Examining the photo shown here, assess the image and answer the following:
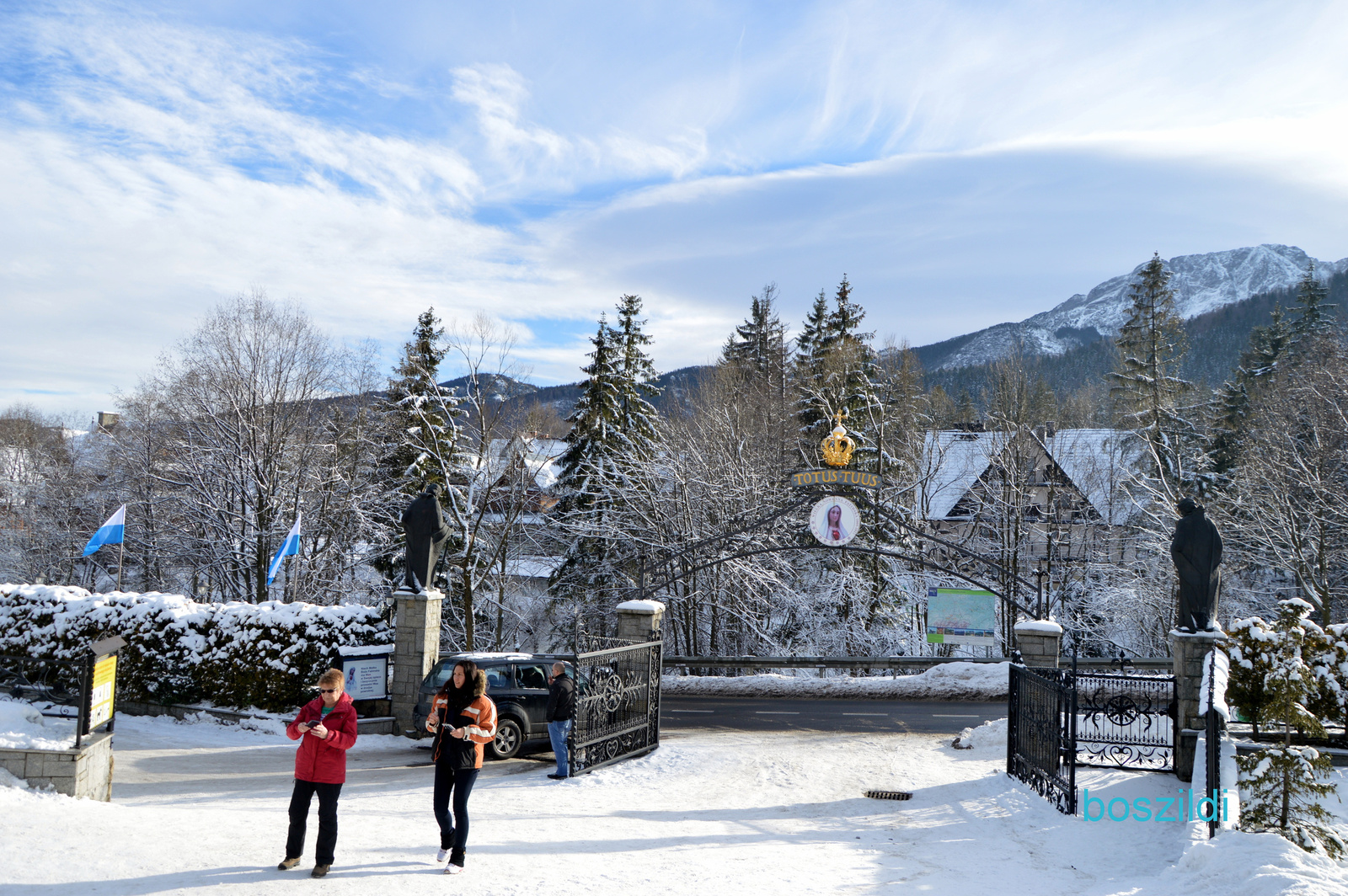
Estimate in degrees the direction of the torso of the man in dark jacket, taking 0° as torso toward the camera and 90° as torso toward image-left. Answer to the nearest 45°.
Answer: approximately 135°

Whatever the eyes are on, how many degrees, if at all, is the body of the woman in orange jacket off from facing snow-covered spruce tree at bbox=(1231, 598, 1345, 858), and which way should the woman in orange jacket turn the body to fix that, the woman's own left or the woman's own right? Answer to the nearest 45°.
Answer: approximately 135° to the woman's own left

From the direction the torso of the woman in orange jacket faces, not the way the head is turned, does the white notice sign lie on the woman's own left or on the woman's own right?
on the woman's own right

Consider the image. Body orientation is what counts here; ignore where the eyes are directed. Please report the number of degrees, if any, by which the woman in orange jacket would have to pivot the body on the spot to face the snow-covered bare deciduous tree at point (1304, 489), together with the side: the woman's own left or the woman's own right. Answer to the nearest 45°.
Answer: approximately 180°

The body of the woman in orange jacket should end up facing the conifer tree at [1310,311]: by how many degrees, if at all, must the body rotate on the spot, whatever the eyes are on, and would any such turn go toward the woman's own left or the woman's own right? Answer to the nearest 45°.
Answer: approximately 180°

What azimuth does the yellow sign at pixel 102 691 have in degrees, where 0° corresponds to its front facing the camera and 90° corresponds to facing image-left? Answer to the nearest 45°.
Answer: approximately 315°

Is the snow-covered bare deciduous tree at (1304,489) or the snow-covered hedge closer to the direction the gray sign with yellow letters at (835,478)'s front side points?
the snow-covered hedge

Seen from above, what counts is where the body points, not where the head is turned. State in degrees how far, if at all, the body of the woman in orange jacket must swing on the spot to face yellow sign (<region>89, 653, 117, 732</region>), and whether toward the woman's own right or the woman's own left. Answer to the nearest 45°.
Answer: approximately 90° to the woman's own right

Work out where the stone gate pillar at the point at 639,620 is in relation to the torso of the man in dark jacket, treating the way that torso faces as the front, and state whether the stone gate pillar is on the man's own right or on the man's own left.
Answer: on the man's own right

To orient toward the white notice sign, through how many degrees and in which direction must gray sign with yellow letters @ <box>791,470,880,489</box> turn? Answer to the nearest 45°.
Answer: approximately 45° to its right
